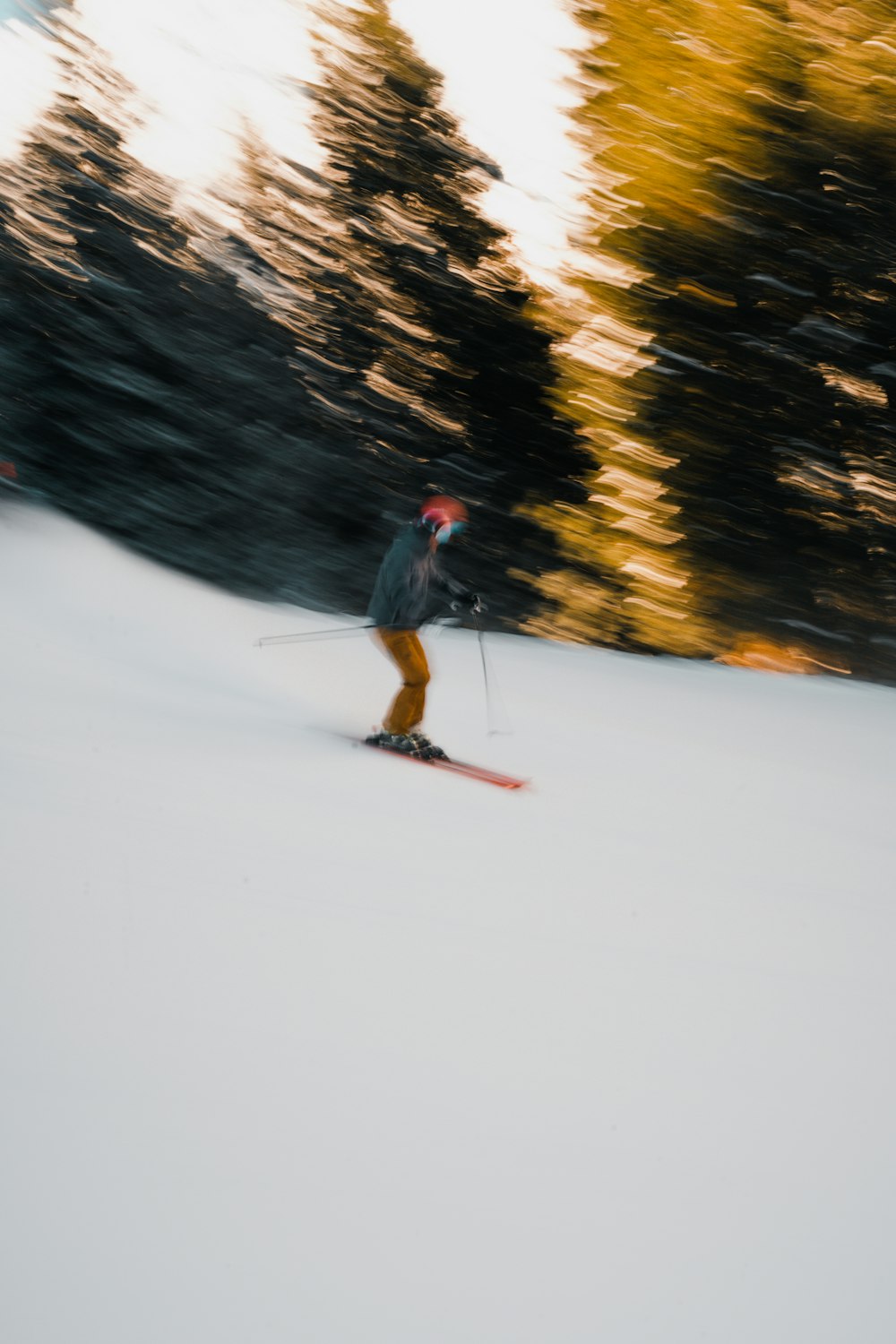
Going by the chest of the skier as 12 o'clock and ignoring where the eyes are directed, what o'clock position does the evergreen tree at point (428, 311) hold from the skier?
The evergreen tree is roughly at 9 o'clock from the skier.

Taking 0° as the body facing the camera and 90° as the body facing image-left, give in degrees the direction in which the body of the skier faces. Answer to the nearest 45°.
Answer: approximately 270°

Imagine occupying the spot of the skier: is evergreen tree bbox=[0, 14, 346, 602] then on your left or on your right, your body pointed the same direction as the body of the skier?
on your left

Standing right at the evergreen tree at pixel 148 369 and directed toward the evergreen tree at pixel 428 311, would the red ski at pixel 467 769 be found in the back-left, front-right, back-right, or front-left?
front-right
